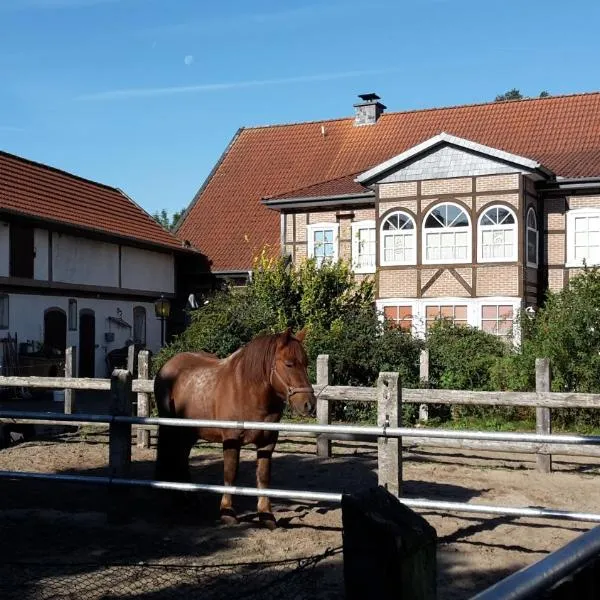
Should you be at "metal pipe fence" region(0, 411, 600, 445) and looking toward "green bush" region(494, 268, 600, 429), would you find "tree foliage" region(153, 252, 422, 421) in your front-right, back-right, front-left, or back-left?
front-left

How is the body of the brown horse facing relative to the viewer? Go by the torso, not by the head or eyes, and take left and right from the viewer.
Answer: facing the viewer and to the right of the viewer

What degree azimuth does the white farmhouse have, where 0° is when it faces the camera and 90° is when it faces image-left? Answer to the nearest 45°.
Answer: approximately 315°

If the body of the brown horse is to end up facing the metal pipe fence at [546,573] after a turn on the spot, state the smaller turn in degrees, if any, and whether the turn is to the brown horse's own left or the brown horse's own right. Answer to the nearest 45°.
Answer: approximately 45° to the brown horse's own right

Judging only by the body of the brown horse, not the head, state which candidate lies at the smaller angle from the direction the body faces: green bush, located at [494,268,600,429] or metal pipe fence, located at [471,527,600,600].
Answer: the metal pipe fence

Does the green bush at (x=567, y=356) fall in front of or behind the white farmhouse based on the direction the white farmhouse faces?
in front

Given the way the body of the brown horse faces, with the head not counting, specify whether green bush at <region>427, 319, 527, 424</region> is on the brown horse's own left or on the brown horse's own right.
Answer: on the brown horse's own left

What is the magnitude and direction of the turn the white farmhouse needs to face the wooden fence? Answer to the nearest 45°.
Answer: approximately 45° to its right

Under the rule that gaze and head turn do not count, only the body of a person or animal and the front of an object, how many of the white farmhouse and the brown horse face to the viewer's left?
0

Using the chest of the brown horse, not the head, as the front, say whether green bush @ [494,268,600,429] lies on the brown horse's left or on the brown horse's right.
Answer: on the brown horse's left

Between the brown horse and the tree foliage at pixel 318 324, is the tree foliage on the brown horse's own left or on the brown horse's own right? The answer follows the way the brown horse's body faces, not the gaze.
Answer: on the brown horse's own left

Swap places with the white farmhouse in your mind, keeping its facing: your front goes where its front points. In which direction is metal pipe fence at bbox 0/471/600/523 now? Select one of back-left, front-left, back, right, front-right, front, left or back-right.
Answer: front-right

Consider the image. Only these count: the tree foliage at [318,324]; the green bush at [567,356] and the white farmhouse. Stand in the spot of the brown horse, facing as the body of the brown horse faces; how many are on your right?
0

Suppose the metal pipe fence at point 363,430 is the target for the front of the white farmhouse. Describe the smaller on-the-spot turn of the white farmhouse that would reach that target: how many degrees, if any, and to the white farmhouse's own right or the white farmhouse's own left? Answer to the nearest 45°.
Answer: approximately 45° to the white farmhouse's own right
